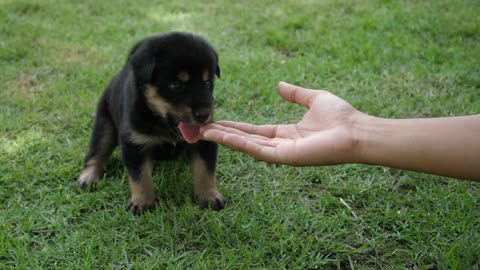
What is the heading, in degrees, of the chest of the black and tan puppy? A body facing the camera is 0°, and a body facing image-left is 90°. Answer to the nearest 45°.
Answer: approximately 315°
